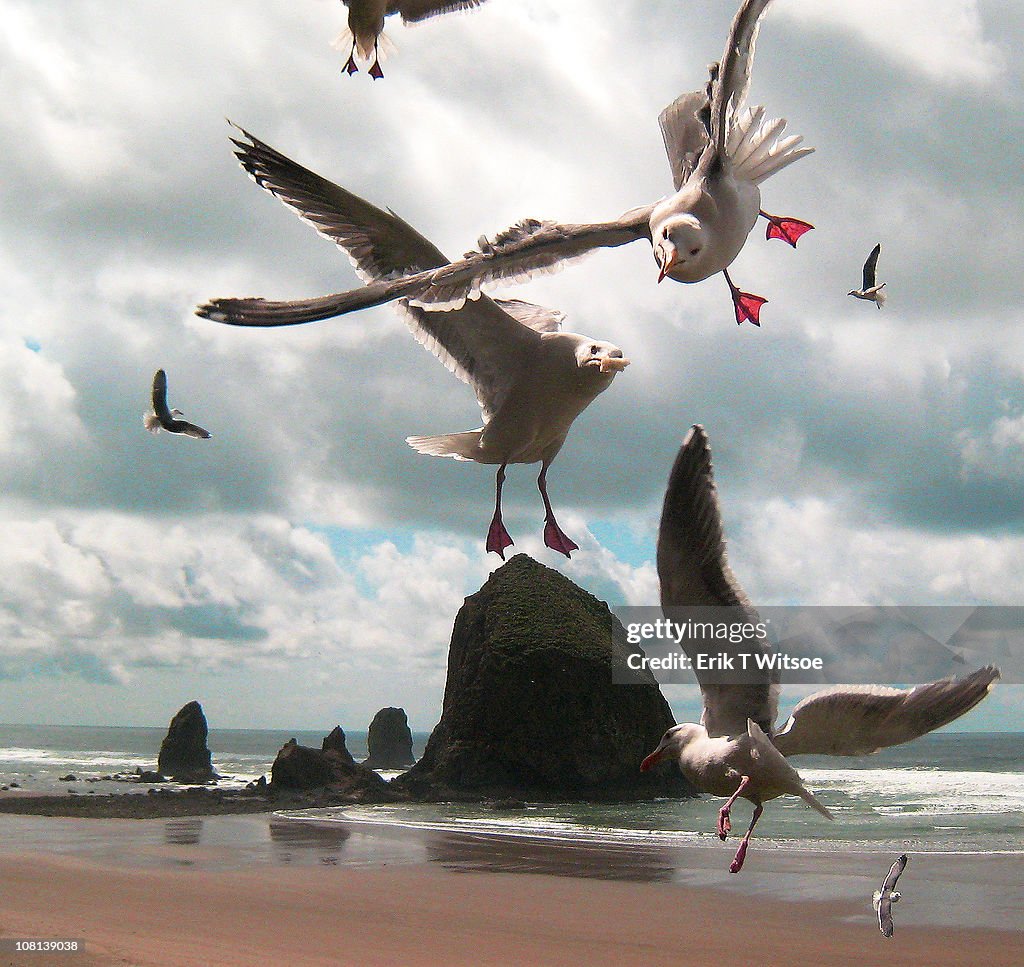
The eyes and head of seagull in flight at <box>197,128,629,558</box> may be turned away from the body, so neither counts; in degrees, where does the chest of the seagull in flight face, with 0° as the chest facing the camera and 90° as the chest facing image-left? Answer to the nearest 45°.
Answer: approximately 315°

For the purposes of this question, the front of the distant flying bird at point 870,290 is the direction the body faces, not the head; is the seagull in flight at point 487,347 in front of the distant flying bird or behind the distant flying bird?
in front

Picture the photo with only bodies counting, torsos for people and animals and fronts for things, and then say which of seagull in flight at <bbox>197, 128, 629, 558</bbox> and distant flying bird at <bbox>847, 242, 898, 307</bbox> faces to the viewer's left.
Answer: the distant flying bird

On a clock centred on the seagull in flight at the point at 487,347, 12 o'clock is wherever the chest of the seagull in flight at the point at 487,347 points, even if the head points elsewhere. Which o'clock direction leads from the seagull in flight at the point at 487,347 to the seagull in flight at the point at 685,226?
the seagull in flight at the point at 685,226 is roughly at 1 o'clock from the seagull in flight at the point at 487,347.

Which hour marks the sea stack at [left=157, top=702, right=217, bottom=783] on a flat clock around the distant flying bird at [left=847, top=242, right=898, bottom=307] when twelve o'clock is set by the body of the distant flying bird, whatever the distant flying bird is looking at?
The sea stack is roughly at 2 o'clock from the distant flying bird.

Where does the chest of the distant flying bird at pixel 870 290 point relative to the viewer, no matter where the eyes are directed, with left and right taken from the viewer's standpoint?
facing to the left of the viewer

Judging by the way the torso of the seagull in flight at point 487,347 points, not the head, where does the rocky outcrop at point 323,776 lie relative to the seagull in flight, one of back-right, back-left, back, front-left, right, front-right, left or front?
back-left

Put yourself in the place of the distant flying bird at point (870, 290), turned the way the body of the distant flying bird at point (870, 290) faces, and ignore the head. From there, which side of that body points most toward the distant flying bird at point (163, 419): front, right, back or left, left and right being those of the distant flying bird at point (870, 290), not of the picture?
front

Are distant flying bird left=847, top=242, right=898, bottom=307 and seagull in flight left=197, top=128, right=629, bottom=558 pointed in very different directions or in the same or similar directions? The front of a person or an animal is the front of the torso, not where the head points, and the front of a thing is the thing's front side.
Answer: very different directions

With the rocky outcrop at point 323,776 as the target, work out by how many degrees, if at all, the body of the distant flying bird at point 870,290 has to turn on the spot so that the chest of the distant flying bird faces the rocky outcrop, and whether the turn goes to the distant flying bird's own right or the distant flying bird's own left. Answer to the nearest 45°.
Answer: approximately 45° to the distant flying bird's own right
